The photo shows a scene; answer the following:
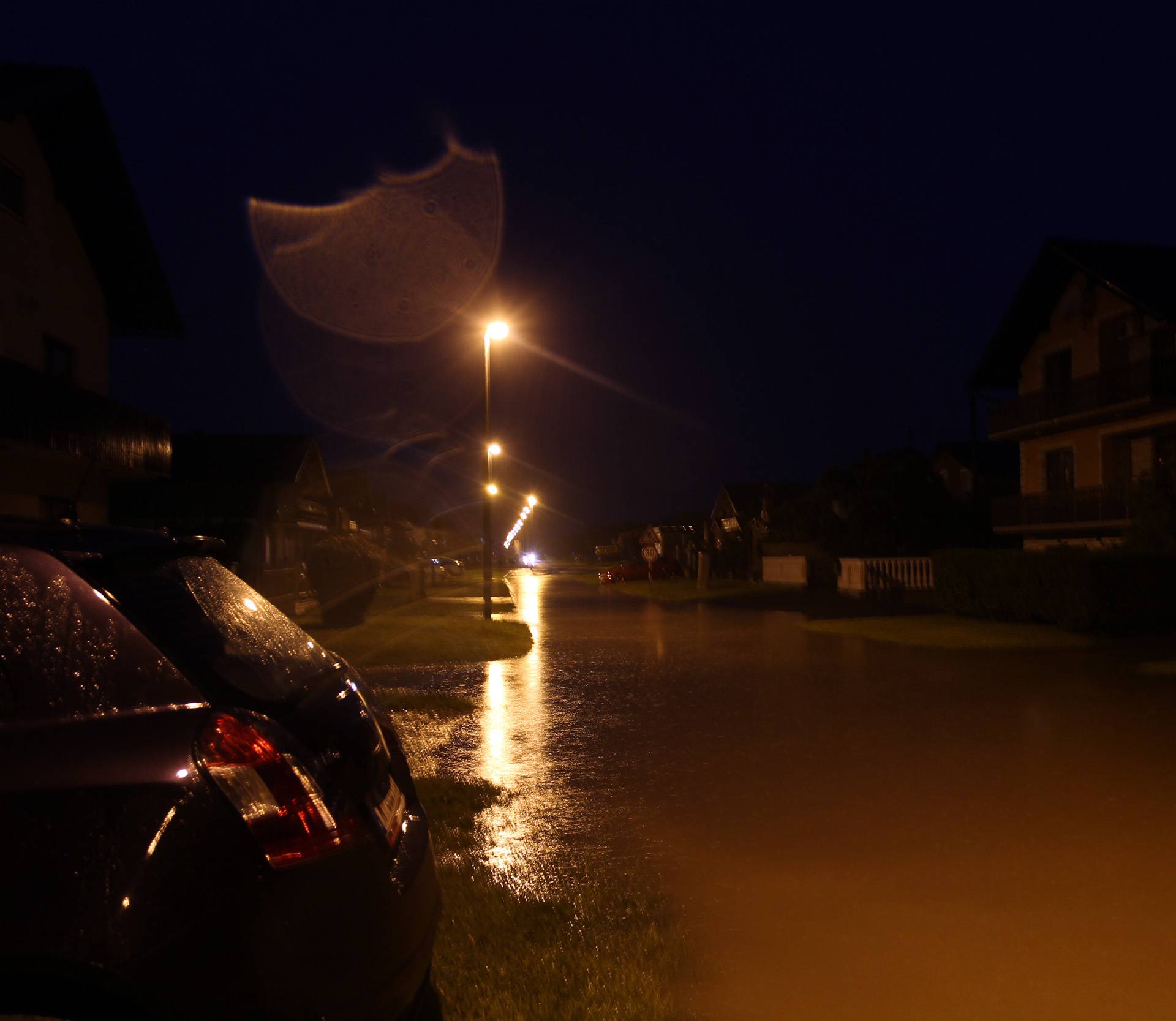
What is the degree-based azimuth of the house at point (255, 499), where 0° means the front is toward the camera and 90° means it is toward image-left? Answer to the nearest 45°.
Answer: approximately 315°

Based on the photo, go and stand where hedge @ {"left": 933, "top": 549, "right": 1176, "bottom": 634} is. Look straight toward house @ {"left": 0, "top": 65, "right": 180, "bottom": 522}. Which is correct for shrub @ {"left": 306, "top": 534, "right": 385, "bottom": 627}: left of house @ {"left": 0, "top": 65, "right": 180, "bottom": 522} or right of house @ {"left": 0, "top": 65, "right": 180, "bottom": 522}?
right

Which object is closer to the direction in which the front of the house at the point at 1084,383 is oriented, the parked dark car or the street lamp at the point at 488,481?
the street lamp

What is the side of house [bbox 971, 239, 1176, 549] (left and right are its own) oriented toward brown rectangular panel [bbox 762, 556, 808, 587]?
right
